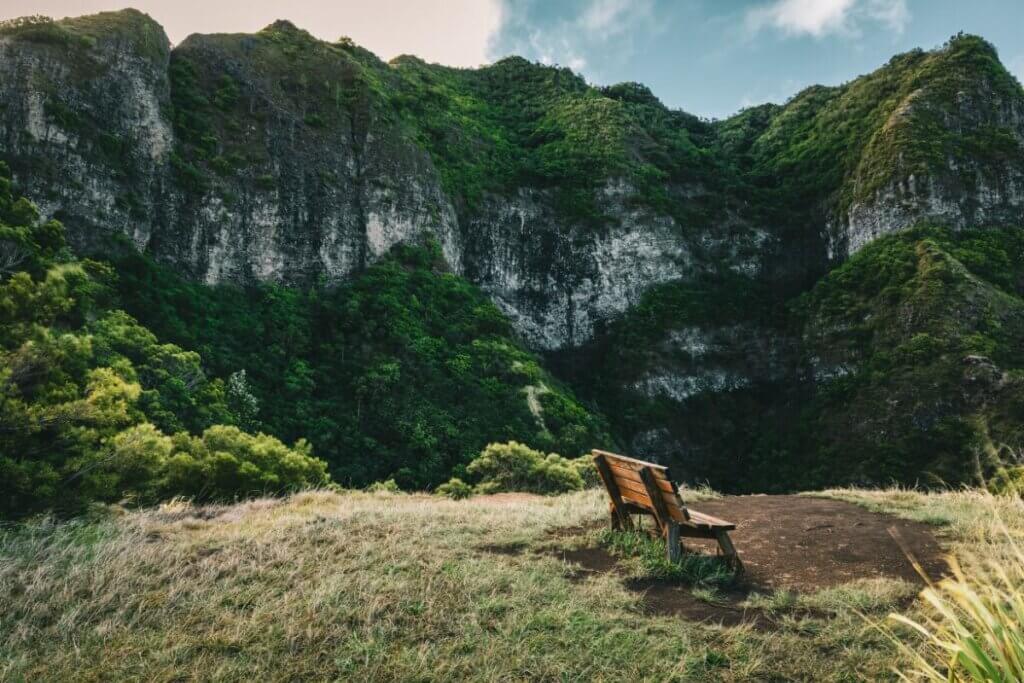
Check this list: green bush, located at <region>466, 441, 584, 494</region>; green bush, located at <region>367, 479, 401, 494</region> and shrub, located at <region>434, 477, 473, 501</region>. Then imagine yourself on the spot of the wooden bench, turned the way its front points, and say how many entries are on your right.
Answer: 0

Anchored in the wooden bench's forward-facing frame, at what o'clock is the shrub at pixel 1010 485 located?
The shrub is roughly at 12 o'clock from the wooden bench.

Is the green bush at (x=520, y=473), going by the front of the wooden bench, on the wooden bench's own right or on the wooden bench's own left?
on the wooden bench's own left

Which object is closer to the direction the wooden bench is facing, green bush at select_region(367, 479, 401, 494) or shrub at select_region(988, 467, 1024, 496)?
the shrub

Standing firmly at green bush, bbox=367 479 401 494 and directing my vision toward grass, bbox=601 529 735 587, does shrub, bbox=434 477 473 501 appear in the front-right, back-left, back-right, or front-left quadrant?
front-left

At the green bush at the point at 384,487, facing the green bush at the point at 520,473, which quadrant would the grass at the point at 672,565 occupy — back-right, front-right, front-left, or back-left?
front-right

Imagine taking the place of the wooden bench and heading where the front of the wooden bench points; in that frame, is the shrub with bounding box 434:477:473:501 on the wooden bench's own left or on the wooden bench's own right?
on the wooden bench's own left

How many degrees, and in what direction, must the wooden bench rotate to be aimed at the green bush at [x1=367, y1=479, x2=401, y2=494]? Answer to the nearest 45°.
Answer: approximately 90° to its left

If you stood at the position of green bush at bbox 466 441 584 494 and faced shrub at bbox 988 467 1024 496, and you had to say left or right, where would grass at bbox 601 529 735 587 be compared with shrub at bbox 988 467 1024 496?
right

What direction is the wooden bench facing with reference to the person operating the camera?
facing away from the viewer and to the right of the viewer

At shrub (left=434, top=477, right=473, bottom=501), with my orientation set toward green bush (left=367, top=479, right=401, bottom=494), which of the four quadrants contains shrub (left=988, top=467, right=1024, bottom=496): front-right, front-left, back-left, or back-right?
back-right
